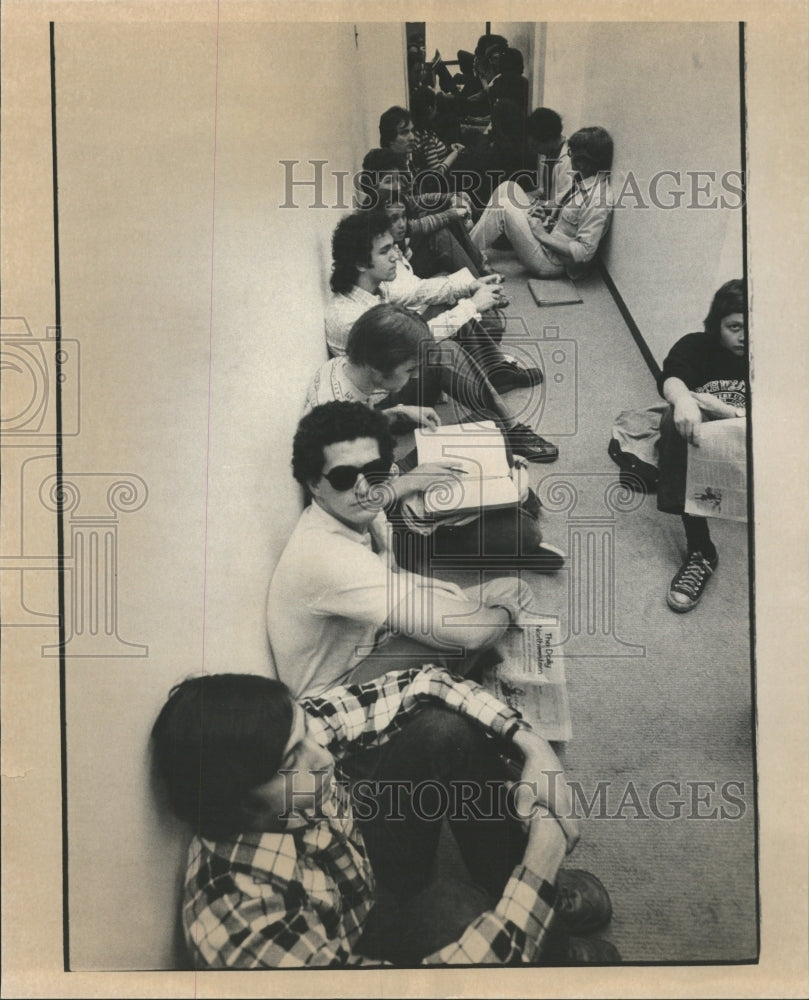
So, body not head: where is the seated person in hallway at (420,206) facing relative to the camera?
to the viewer's right

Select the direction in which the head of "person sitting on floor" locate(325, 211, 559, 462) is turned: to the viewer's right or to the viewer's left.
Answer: to the viewer's right

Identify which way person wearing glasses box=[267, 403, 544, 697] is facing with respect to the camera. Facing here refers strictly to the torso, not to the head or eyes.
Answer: to the viewer's right

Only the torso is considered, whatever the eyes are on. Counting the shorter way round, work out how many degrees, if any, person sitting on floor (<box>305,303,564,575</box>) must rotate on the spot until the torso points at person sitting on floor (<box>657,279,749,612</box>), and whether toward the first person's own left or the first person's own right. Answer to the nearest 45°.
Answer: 0° — they already face them

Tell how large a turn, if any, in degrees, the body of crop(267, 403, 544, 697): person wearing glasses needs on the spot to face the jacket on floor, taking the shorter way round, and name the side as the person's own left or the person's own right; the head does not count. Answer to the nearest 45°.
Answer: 0° — they already face it

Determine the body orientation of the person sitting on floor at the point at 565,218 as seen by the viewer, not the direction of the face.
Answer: to the viewer's left

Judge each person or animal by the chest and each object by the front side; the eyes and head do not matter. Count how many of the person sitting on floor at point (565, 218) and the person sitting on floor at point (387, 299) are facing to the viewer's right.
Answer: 1

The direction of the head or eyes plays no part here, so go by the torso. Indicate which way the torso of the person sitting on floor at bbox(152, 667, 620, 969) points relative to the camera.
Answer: to the viewer's right

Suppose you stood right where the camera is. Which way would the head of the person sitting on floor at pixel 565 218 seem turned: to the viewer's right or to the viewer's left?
to the viewer's left

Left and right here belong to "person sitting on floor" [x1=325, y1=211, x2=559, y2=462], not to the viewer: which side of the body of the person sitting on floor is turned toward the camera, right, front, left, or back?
right
